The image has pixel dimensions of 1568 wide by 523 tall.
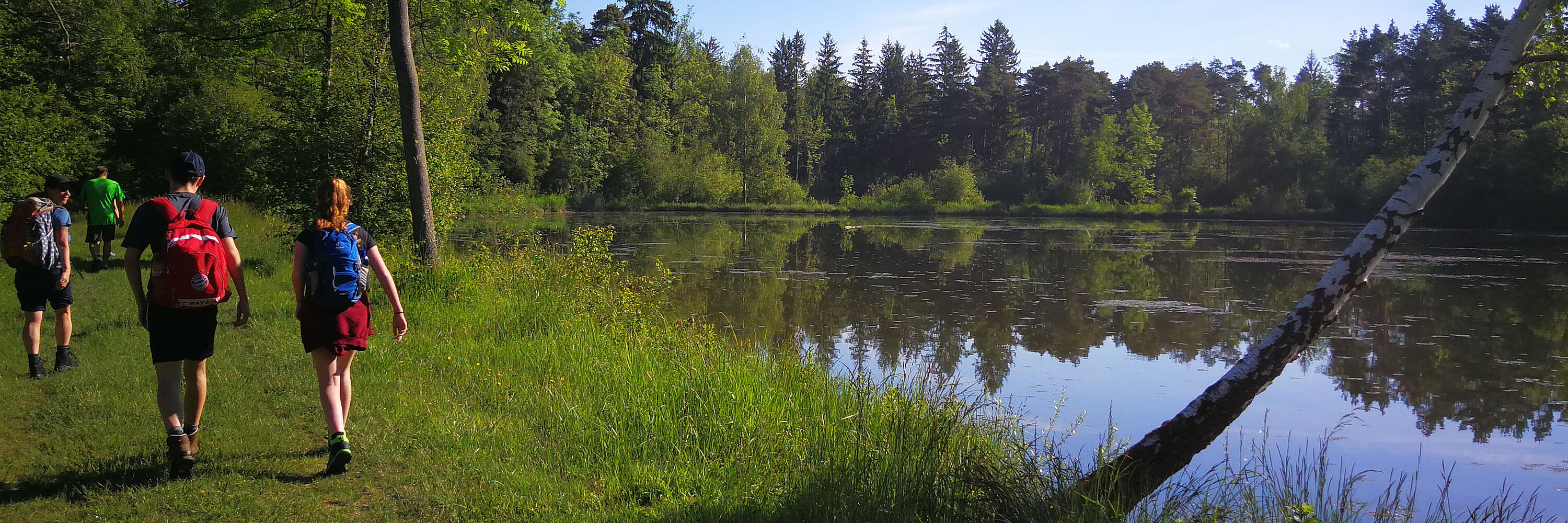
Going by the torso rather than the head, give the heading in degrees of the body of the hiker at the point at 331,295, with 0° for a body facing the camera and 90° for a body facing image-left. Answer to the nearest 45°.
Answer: approximately 180°

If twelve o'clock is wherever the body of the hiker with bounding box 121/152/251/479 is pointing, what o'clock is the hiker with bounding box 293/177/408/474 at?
the hiker with bounding box 293/177/408/474 is roughly at 4 o'clock from the hiker with bounding box 121/152/251/479.

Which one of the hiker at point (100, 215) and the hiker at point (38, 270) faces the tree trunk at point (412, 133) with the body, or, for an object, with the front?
the hiker at point (38, 270)

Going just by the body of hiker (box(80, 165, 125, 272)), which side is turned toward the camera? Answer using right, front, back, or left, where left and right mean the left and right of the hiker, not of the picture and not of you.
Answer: back

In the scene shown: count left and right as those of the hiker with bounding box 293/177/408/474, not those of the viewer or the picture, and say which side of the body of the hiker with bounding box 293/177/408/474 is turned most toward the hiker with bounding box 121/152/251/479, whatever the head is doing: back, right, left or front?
left

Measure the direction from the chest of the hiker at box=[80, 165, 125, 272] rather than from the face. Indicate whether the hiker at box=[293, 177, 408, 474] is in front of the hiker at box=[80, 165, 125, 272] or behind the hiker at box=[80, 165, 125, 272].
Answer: behind

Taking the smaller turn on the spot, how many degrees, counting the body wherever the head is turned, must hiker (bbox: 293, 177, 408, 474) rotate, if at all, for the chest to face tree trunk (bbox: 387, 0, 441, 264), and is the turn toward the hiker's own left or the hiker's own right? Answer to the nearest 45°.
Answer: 0° — they already face it

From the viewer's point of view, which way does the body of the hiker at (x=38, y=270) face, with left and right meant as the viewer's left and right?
facing away from the viewer and to the right of the viewer

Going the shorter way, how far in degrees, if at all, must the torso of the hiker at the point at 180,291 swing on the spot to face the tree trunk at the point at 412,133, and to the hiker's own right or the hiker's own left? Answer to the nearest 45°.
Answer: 0° — they already face it

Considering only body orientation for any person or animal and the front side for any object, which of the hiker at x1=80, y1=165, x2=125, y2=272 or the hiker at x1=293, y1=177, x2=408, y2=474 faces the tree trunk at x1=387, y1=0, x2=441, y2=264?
the hiker at x1=293, y1=177, x2=408, y2=474

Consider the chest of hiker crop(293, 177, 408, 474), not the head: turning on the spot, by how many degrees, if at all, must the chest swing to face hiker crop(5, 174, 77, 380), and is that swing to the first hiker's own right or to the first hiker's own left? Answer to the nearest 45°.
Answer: approximately 45° to the first hiker's own left

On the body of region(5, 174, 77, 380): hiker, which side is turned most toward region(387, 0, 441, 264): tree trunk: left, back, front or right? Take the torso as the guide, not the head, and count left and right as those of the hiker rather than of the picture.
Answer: front

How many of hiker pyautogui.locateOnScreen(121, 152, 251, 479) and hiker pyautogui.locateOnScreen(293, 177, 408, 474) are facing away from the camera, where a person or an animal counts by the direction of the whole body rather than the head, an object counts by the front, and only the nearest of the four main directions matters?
2

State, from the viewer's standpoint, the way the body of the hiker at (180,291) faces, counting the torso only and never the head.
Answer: away from the camera
